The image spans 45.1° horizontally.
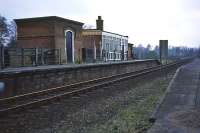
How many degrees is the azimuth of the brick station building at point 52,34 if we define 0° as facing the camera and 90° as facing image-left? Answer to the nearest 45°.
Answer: approximately 315°
